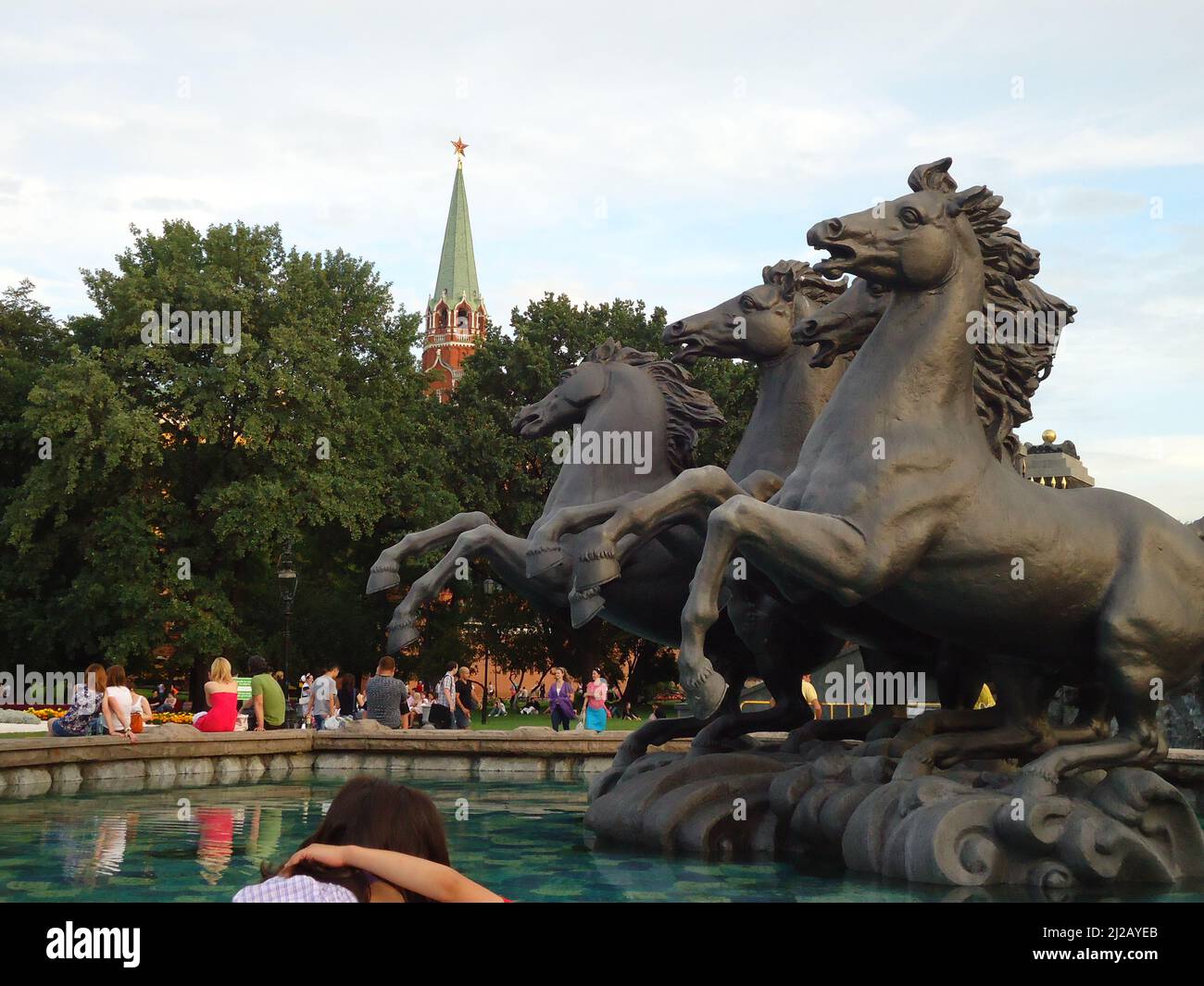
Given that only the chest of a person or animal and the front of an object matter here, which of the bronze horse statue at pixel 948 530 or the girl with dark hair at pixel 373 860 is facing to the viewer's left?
the bronze horse statue

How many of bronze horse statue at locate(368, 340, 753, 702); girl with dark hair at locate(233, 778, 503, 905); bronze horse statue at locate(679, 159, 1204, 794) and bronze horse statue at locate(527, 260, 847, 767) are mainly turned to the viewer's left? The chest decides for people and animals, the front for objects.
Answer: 3

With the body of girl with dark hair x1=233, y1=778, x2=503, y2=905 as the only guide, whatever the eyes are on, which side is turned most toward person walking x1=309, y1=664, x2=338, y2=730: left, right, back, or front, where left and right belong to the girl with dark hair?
front

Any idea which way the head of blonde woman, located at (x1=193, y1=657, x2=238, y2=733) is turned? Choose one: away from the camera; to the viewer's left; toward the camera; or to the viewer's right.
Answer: away from the camera

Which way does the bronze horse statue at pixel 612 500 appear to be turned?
to the viewer's left

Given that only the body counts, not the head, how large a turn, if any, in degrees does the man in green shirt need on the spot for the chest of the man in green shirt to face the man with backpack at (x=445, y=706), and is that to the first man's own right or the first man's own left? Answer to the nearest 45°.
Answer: approximately 90° to the first man's own right

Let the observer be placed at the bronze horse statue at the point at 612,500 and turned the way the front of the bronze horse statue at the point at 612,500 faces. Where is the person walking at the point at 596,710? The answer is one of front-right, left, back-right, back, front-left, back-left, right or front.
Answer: right

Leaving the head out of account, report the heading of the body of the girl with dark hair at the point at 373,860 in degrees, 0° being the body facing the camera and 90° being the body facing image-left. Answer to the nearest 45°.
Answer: approximately 180°

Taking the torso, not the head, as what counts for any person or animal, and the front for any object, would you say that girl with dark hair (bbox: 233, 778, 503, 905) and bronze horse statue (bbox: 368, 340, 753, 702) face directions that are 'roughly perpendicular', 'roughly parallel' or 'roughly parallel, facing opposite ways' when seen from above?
roughly perpendicular

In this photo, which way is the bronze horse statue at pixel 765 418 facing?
to the viewer's left

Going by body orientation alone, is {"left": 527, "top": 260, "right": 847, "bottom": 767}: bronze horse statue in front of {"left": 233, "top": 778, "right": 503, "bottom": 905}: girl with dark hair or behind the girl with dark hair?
in front

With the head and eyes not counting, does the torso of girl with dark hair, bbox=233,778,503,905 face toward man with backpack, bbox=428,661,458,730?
yes

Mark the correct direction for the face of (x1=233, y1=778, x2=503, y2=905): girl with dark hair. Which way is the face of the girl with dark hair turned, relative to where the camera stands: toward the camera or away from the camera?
away from the camera

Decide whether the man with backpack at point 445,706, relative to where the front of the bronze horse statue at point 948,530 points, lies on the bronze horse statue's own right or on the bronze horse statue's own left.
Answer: on the bronze horse statue's own right

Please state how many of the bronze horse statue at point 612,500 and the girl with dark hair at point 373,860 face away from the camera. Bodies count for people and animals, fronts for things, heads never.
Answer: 1

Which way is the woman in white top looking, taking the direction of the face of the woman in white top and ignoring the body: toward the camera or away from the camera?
away from the camera

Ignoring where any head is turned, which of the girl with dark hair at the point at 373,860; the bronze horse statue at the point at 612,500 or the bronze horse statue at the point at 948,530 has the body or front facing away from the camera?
the girl with dark hair
